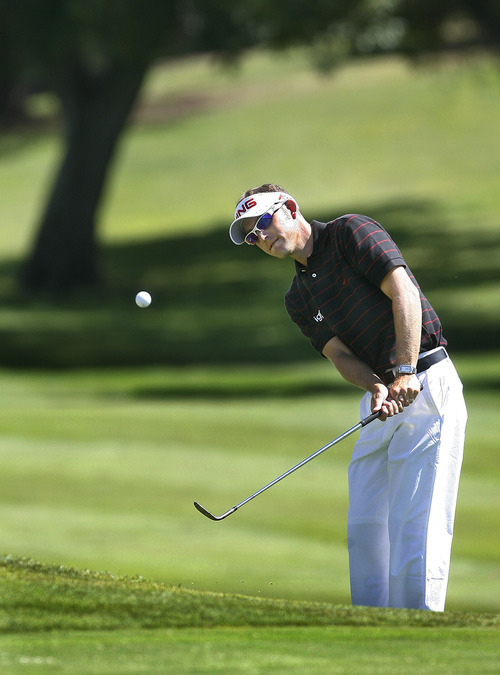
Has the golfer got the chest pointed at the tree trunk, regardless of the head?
no

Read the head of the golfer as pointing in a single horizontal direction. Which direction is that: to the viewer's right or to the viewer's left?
to the viewer's left

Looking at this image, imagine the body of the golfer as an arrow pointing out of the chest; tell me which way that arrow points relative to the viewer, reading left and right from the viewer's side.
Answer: facing the viewer and to the left of the viewer
